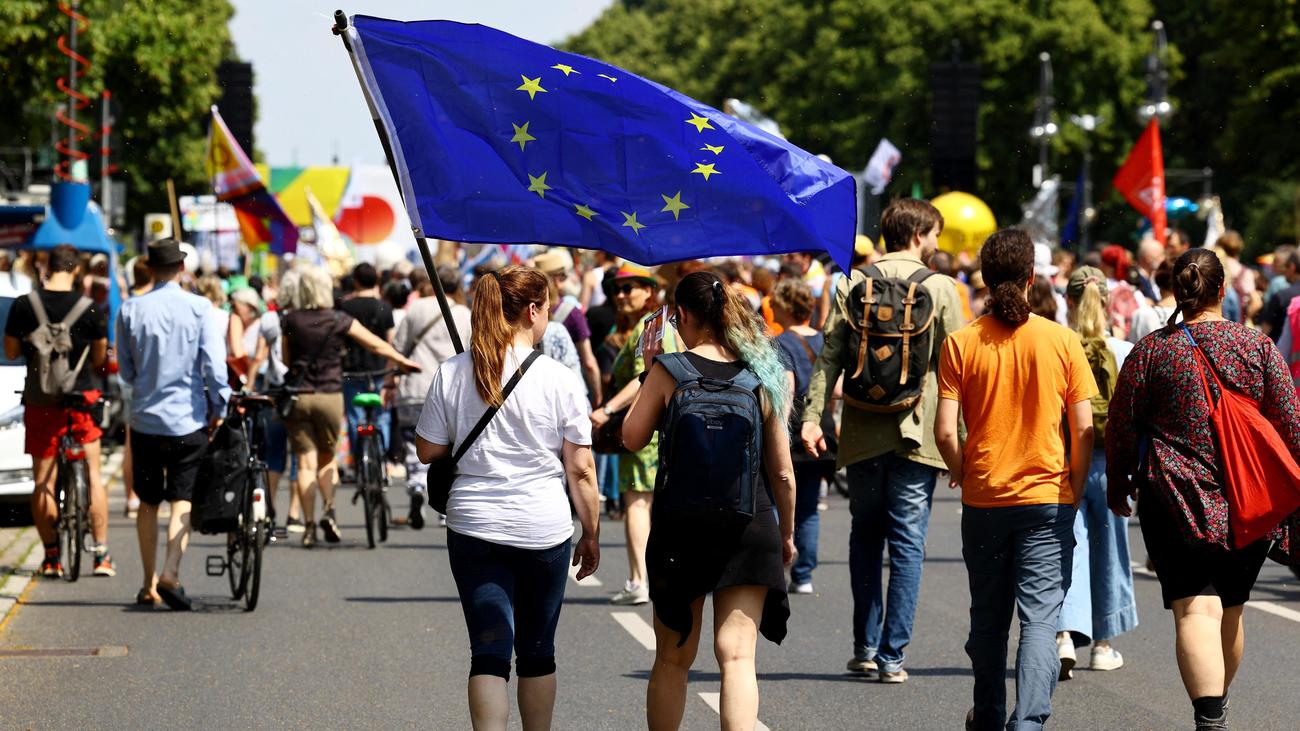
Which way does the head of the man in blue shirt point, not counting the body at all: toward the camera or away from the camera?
away from the camera

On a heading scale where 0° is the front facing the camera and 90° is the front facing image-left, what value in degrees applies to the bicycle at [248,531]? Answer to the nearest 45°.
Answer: approximately 180°

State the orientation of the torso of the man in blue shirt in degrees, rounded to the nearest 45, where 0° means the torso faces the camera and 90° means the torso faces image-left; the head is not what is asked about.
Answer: approximately 180°

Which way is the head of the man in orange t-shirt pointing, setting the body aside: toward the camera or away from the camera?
away from the camera

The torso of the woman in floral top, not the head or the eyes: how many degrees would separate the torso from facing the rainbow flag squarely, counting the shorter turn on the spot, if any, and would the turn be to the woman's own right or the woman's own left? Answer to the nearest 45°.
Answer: approximately 45° to the woman's own left

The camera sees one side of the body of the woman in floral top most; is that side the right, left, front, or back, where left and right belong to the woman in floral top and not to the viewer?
back

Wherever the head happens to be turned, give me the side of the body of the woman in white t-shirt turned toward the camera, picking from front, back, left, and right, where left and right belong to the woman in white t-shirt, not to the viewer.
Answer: back

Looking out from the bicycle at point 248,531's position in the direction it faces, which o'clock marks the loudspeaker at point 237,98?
The loudspeaker is roughly at 12 o'clock from the bicycle.

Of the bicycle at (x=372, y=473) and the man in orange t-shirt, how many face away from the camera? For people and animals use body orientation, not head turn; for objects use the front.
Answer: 2

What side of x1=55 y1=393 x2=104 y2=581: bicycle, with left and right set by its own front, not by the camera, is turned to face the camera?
back
